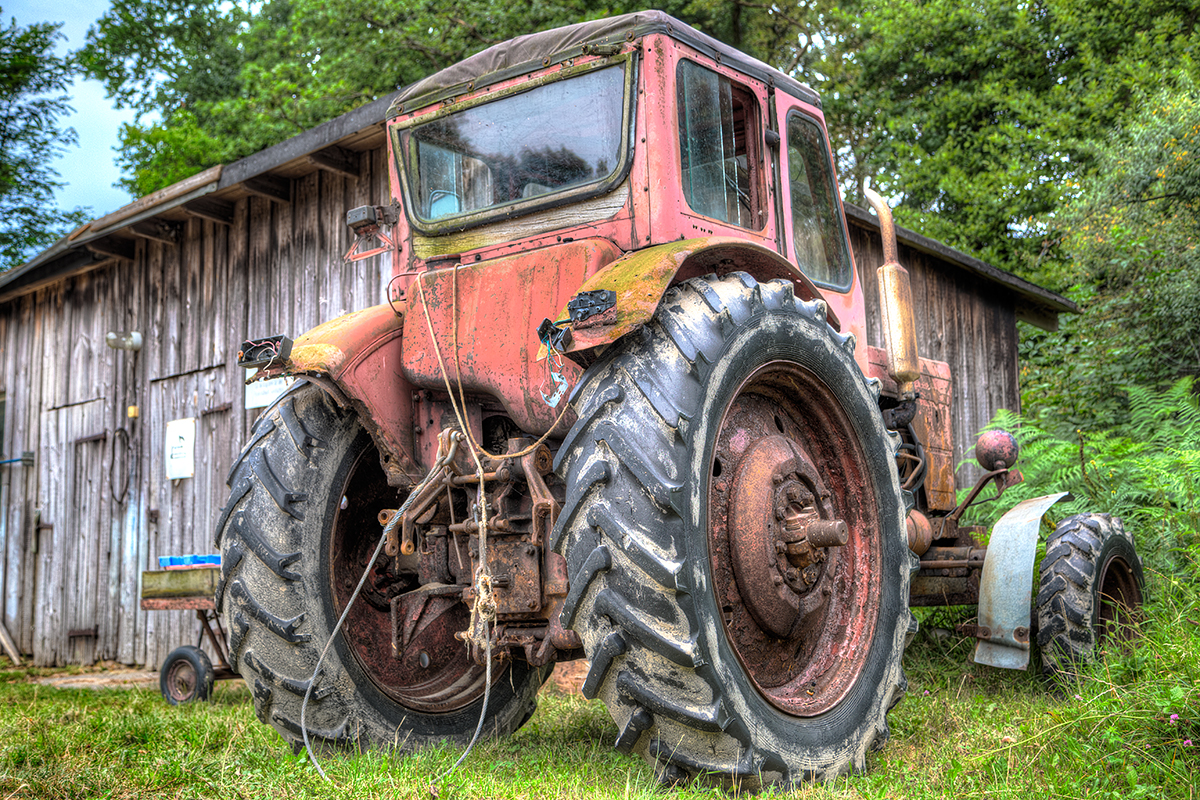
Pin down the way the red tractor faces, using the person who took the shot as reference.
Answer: facing away from the viewer and to the right of the viewer

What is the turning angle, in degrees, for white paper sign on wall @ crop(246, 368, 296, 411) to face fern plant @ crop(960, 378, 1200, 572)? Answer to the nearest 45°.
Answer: approximately 45° to its left

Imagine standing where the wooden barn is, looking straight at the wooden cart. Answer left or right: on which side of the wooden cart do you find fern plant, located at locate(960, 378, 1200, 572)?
left

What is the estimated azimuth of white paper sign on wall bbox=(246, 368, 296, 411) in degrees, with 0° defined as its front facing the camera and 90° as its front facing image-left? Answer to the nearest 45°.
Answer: approximately 0°
